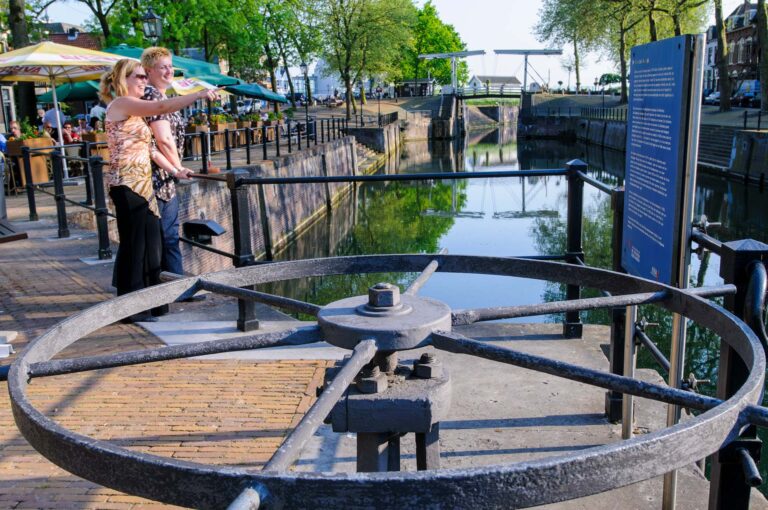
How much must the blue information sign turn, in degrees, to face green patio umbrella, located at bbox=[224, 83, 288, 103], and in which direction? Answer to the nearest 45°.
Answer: approximately 90° to its right

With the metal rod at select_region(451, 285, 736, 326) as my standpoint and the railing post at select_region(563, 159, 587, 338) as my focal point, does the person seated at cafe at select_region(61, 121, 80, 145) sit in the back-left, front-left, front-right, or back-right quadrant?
front-left

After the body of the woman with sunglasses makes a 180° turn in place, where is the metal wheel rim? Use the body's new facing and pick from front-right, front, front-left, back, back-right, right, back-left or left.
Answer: left

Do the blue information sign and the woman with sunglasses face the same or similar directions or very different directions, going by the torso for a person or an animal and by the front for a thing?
very different directions

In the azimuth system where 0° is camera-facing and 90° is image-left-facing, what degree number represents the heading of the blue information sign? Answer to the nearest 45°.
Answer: approximately 45°

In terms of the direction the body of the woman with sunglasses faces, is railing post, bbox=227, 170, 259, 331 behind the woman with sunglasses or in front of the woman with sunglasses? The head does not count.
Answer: in front

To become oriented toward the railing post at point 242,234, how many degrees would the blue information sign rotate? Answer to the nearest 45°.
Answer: approximately 45° to its right

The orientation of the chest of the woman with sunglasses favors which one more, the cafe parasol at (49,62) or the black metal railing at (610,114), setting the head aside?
the black metal railing

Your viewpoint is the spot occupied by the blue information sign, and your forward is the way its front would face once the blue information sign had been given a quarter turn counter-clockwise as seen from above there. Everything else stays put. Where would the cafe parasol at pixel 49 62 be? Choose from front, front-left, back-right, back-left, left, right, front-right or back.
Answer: back

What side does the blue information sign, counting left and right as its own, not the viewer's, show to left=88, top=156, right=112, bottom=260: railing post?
right

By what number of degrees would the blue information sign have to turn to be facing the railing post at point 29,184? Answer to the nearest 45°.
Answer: approximately 90° to its right

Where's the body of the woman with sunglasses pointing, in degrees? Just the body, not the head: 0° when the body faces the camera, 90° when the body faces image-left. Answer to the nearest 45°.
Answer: approximately 270°
